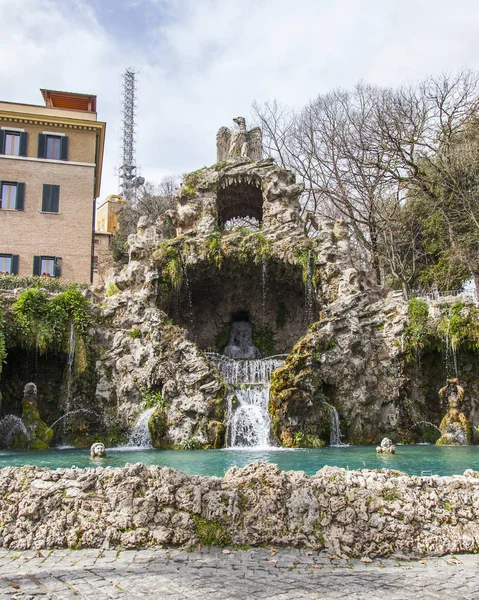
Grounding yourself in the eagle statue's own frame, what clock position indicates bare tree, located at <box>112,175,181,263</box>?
The bare tree is roughly at 5 o'clock from the eagle statue.

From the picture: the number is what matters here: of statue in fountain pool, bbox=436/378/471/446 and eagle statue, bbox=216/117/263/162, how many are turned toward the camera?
2

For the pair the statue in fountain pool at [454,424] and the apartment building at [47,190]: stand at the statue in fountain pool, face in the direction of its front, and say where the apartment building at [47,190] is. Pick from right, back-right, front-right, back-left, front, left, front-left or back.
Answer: right

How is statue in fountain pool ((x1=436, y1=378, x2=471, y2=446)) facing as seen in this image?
toward the camera

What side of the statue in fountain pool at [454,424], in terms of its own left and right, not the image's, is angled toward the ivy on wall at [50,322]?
right

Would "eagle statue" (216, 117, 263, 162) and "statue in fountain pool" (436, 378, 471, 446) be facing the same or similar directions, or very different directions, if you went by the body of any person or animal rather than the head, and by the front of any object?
same or similar directions

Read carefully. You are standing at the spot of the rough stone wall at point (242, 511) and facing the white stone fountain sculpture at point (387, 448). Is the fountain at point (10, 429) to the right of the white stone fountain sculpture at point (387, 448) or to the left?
left

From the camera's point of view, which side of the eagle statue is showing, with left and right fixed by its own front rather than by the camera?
front

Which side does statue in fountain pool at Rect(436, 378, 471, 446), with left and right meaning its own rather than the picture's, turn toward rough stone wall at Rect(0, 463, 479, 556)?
front

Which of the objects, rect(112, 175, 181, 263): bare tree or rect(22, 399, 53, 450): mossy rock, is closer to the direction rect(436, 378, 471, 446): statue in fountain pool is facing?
the mossy rock
